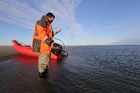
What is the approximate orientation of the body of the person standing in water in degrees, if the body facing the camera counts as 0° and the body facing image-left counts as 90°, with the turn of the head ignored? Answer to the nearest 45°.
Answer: approximately 270°
